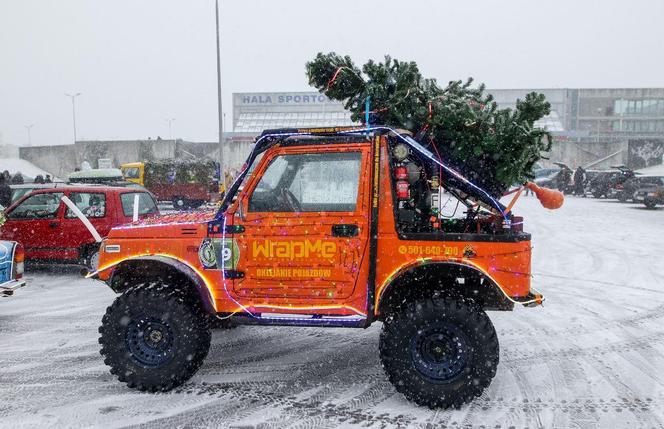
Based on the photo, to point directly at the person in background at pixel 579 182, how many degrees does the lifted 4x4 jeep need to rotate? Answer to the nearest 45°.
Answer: approximately 135° to its right

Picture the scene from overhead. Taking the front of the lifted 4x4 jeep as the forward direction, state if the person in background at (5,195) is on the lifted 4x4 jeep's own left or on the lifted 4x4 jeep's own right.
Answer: on the lifted 4x4 jeep's own right

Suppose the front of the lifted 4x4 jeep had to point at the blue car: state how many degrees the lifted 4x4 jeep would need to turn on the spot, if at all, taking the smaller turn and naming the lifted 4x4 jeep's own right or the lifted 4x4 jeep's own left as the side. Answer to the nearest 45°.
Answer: approximately 45° to the lifted 4x4 jeep's own right

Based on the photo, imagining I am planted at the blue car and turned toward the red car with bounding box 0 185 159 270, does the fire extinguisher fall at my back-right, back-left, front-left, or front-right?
back-right

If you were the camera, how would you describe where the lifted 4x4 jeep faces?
facing to the left of the viewer
